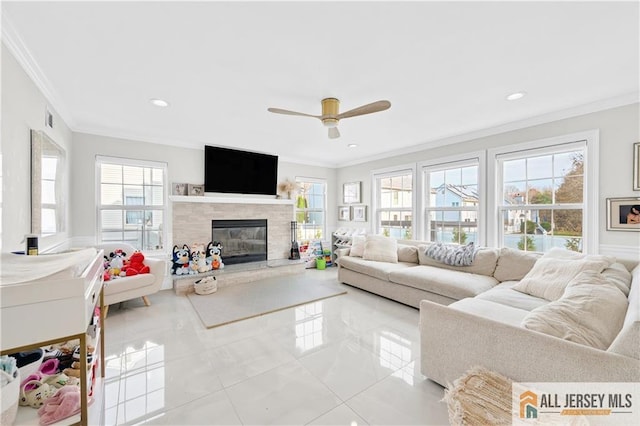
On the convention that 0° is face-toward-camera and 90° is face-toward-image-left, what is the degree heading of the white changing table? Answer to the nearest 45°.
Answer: approximately 270°

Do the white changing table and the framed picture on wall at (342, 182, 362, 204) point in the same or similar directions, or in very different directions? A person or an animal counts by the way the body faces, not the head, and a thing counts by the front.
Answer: very different directions

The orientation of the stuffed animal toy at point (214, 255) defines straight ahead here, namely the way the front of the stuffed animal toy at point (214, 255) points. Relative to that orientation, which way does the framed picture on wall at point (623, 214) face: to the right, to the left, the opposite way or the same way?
to the right

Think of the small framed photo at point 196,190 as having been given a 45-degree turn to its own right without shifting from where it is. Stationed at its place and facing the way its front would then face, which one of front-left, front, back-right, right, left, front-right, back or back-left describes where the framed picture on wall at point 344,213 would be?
back-left

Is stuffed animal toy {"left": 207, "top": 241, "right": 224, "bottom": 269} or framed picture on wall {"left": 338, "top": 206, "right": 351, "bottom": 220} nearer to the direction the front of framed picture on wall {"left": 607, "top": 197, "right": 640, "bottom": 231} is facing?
the stuffed animal toy

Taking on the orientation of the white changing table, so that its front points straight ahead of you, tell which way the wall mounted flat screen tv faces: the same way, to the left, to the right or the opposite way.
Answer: to the right

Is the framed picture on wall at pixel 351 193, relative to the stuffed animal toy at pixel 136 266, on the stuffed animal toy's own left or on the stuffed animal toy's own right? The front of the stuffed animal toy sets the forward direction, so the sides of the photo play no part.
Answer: on the stuffed animal toy's own left
